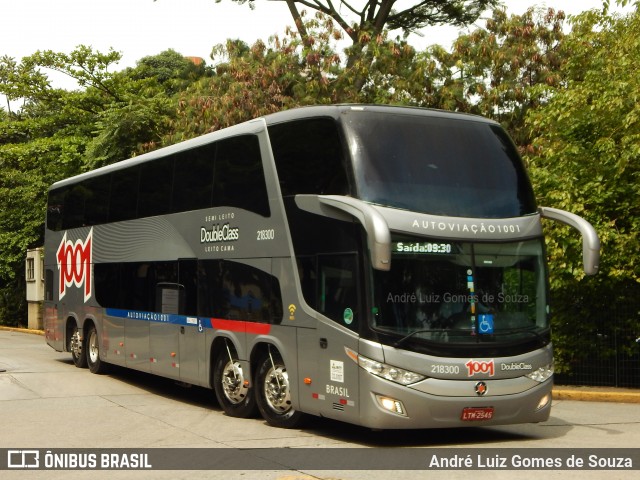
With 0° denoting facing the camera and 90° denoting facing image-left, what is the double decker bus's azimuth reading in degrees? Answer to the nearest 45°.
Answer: approximately 315°

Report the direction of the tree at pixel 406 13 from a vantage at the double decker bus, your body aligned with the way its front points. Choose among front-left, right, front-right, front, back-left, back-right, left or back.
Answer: back-left
